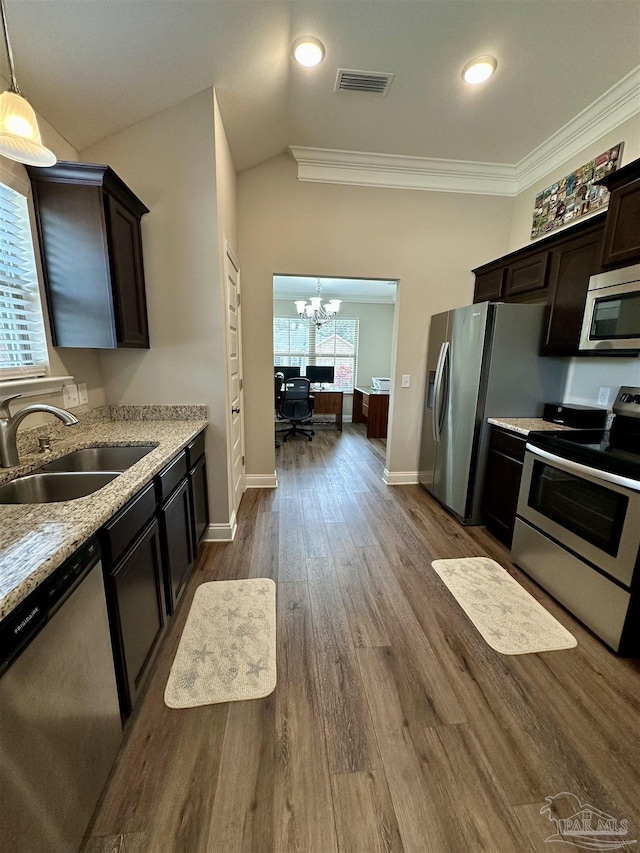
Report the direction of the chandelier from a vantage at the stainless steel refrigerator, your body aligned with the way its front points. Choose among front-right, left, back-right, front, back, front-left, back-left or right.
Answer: right

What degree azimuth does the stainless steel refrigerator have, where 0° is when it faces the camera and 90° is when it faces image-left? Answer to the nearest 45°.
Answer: approximately 45°

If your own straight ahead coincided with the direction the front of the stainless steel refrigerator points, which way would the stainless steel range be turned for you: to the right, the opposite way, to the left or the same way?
the same way

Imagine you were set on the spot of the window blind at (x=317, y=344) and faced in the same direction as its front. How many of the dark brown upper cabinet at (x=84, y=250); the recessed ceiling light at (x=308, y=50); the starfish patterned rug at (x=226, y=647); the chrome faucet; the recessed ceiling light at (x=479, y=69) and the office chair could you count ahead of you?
6

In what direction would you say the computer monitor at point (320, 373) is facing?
toward the camera

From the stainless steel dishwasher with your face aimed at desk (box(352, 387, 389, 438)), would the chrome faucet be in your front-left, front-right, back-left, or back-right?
front-left

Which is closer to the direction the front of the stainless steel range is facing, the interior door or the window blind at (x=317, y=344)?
the interior door

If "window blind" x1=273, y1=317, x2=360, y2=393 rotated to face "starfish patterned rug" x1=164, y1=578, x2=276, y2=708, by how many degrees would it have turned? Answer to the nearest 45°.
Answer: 0° — it already faces it

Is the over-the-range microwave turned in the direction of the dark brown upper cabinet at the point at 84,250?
yes

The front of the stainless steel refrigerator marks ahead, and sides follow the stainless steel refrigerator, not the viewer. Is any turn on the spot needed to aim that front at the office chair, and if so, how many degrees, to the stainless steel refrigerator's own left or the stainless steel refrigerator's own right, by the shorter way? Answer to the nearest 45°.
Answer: approximately 90° to the stainless steel refrigerator's own right

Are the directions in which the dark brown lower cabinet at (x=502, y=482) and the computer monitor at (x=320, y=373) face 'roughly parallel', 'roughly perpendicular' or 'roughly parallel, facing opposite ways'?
roughly perpendicular

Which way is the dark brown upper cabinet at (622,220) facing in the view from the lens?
facing the viewer and to the left of the viewer

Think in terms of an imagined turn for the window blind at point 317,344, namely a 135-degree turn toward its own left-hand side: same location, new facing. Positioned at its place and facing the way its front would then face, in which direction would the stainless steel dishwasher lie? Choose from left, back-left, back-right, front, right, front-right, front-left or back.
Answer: back-right

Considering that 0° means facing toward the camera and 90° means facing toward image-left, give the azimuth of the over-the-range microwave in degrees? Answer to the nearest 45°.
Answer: approximately 45°

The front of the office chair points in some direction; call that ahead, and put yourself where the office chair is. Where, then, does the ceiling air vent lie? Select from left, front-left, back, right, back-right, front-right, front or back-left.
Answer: back

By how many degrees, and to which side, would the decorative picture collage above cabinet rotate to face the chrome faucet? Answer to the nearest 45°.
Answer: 0° — it already faces it

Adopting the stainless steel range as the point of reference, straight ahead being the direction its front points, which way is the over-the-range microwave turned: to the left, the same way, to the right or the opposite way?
the same way

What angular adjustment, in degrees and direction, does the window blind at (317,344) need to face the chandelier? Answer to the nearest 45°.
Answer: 0° — it already faces it

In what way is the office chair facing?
away from the camera

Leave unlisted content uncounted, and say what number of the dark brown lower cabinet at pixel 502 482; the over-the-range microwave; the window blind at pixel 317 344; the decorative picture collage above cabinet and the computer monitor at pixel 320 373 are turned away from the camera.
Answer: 0
